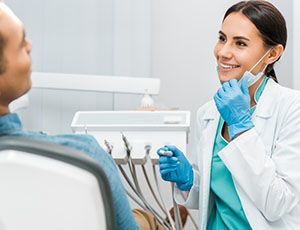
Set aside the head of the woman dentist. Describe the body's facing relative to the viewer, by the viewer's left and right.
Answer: facing the viewer and to the left of the viewer

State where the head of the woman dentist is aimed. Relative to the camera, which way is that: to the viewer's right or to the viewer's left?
to the viewer's left

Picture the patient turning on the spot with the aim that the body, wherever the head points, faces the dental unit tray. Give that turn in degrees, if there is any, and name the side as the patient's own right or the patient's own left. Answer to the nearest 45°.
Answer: approximately 45° to the patient's own left

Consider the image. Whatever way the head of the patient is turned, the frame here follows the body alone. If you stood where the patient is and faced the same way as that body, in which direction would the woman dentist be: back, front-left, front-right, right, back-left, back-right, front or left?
front

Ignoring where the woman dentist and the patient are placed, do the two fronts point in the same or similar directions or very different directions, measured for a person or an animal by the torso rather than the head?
very different directions

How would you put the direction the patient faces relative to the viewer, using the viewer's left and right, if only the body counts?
facing away from the viewer and to the right of the viewer

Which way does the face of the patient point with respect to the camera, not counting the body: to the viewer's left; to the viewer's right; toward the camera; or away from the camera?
to the viewer's right
